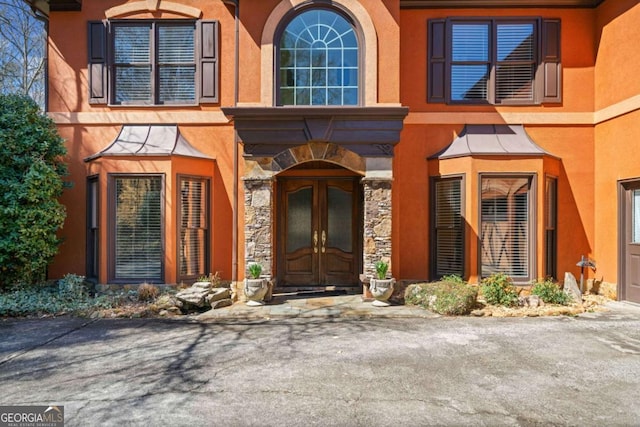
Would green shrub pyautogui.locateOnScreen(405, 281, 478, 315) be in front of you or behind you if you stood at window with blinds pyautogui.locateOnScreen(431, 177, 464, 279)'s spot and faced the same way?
in front

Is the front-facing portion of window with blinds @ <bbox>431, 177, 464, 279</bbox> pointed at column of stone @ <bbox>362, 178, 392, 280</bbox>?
yes

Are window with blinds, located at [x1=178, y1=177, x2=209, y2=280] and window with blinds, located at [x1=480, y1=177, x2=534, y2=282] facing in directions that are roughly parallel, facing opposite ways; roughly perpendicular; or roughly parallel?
roughly perpendicular

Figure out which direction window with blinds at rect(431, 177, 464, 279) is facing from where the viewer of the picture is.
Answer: facing the viewer and to the left of the viewer

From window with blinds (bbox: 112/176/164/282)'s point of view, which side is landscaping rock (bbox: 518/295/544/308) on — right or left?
on its left

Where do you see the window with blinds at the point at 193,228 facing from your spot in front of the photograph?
facing the viewer and to the right of the viewer

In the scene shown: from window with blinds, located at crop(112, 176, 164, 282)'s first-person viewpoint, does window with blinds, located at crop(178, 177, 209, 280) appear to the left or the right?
on its left

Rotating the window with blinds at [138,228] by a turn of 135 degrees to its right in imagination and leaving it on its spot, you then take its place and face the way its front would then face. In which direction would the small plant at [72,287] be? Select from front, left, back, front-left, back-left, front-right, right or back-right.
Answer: front-left

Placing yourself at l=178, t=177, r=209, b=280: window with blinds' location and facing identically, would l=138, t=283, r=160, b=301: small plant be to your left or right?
on your right

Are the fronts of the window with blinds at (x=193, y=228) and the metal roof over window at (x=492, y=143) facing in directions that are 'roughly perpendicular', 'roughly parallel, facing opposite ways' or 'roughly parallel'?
roughly perpendicular

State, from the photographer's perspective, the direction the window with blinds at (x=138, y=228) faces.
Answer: facing the viewer

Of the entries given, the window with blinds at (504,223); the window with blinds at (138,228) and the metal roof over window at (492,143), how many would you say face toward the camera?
3

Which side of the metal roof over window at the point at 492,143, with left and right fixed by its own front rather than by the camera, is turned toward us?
front
